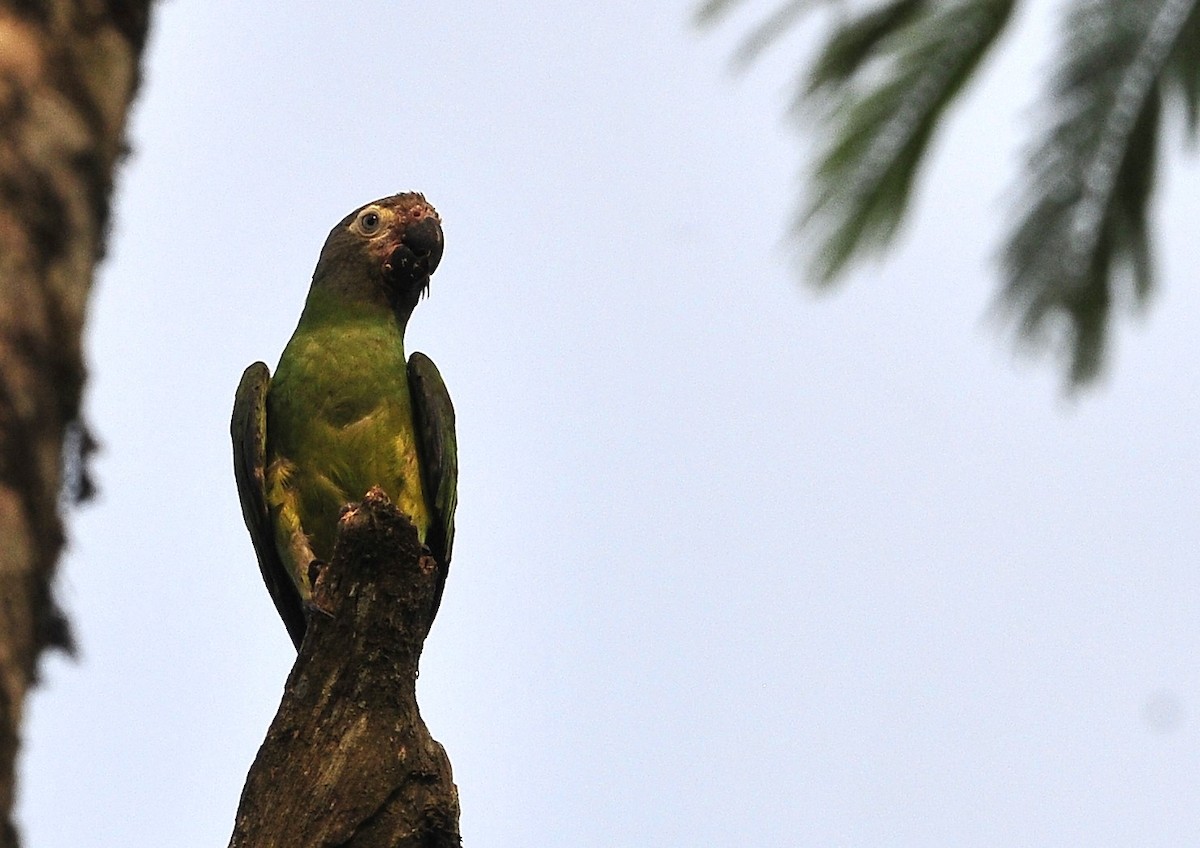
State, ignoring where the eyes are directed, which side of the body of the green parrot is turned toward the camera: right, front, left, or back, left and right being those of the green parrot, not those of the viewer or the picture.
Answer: front

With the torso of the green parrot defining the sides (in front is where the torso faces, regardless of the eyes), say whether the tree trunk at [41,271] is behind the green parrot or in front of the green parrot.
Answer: in front

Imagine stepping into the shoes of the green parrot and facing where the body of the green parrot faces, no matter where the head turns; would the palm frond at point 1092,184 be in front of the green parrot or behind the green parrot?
in front
